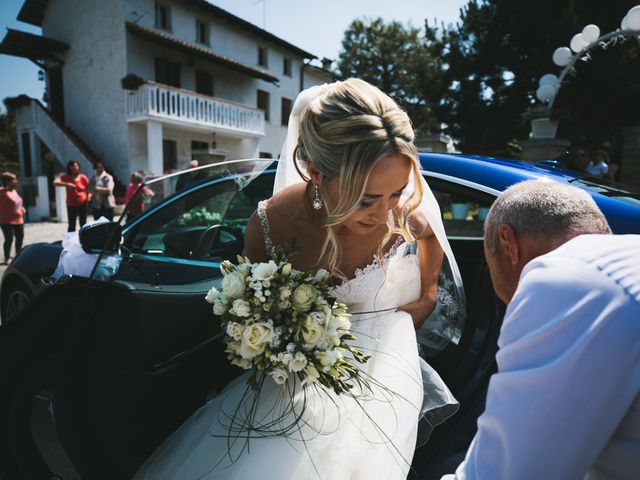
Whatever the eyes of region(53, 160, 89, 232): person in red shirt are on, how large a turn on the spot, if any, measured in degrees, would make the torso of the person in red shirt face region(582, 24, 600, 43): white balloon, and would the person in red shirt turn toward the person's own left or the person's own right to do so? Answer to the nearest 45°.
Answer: approximately 45° to the person's own left

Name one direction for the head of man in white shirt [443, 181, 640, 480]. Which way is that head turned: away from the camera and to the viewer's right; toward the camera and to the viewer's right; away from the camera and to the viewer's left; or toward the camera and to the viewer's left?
away from the camera and to the viewer's left

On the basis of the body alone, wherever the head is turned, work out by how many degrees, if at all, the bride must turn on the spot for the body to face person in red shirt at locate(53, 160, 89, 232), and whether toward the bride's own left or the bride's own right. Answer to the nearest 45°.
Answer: approximately 180°

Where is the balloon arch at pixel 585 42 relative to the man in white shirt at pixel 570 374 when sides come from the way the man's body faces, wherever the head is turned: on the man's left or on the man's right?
on the man's right

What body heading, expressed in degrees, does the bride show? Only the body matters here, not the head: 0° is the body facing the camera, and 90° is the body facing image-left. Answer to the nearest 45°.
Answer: approximately 315°

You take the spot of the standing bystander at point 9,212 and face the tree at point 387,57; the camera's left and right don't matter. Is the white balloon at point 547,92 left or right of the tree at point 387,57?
right

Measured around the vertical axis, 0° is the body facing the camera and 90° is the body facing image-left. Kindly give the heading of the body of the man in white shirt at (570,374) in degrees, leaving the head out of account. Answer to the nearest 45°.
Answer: approximately 135°

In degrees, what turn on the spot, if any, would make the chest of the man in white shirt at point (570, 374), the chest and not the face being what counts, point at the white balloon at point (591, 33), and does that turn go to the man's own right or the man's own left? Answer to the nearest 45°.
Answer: approximately 45° to the man's own right
